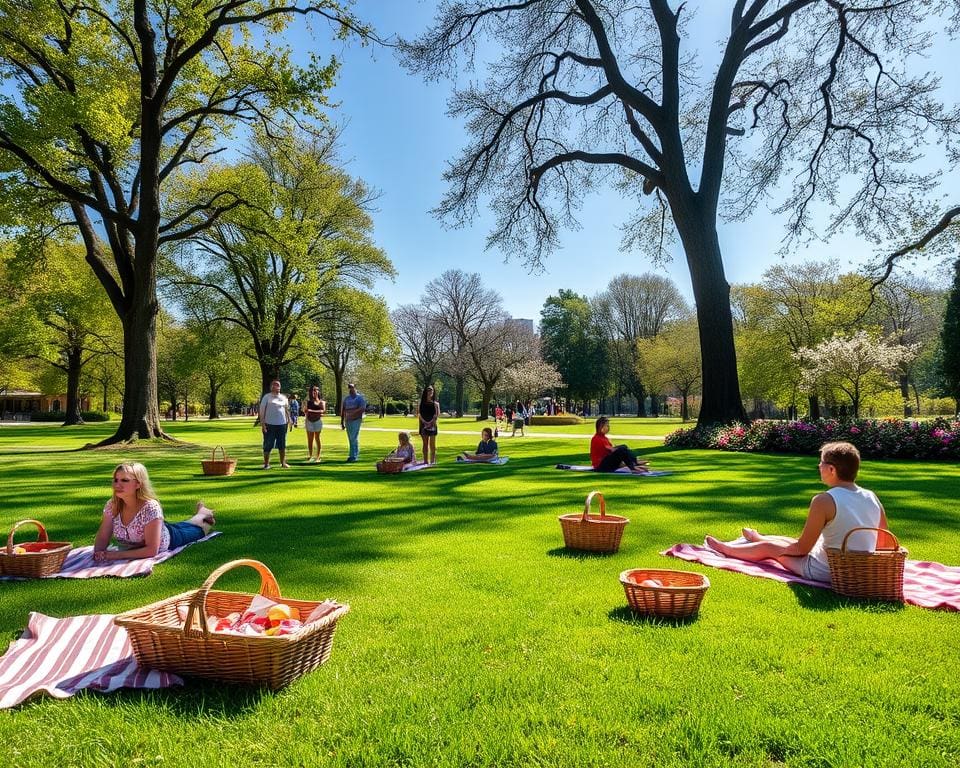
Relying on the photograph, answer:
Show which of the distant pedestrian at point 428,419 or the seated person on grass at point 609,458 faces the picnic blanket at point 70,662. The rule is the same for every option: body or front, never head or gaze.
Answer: the distant pedestrian

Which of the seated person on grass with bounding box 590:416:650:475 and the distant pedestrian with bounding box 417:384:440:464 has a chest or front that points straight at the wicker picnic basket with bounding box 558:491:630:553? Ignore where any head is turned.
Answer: the distant pedestrian

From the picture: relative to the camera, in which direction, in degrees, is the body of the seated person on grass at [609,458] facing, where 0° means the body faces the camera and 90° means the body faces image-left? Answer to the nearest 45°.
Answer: approximately 270°

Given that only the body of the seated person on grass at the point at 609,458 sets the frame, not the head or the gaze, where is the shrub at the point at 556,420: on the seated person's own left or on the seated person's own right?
on the seated person's own left

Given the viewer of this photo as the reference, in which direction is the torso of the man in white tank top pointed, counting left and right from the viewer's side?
facing away from the viewer and to the left of the viewer

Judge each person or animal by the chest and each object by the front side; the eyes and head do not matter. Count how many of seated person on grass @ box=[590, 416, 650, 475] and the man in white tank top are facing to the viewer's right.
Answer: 1

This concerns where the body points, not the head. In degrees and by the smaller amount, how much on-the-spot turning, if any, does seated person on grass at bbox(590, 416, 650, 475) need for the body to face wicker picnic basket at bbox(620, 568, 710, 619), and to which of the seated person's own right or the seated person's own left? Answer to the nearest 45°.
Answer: approximately 90° to the seated person's own right

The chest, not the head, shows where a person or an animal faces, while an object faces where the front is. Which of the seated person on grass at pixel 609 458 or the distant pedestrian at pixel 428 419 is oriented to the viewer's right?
the seated person on grass

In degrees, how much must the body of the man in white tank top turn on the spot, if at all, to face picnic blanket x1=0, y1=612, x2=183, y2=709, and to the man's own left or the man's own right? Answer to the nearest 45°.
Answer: approximately 90° to the man's own left

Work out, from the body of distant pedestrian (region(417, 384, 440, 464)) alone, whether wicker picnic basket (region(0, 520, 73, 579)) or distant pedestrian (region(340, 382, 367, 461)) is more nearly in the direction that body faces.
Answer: the wicker picnic basket

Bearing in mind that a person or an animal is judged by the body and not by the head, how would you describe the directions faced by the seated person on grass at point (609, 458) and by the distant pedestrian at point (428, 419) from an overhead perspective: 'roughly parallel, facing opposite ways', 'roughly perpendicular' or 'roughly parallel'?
roughly perpendicular

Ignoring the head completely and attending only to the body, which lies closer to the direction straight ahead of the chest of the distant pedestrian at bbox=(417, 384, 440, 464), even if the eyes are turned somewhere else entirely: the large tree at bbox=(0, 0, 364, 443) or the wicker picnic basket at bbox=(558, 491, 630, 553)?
the wicker picnic basket

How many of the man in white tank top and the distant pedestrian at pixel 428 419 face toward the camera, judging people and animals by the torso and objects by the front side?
1
